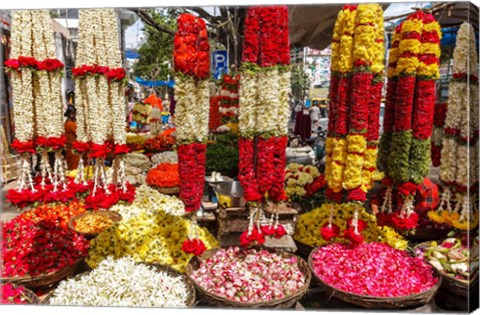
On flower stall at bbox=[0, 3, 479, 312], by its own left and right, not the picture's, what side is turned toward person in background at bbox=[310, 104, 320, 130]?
back

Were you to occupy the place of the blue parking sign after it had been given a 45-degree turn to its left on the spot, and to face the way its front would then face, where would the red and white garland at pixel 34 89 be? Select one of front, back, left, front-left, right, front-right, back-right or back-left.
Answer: right

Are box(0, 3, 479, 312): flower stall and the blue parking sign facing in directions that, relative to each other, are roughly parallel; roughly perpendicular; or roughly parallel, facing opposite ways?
roughly parallel

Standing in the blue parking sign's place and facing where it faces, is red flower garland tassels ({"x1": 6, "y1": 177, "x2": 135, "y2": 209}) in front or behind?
in front

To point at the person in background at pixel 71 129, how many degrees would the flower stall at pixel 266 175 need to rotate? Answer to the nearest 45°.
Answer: approximately 135° to its right

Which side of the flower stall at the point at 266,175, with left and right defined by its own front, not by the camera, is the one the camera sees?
front

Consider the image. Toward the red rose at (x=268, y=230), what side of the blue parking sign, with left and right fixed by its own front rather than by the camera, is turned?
front

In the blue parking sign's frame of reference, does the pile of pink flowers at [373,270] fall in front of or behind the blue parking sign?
in front

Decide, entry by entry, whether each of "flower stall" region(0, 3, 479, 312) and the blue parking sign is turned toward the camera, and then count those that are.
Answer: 2

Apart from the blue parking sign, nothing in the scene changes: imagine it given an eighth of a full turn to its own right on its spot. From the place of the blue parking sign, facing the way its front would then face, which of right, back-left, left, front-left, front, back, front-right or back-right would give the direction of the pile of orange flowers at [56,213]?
front
